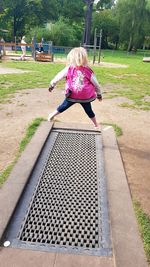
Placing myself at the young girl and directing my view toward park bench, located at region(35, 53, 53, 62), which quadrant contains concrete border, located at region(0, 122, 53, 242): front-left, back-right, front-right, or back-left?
back-left

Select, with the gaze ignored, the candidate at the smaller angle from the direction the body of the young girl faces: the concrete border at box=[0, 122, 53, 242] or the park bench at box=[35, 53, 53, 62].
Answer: the park bench

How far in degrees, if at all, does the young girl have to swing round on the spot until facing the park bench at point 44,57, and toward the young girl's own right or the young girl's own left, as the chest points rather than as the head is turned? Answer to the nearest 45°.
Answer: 0° — they already face it

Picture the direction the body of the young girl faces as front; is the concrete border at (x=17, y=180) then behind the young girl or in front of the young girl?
behind

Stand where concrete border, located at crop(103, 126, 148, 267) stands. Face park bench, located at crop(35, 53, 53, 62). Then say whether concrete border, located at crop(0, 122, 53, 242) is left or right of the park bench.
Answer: left

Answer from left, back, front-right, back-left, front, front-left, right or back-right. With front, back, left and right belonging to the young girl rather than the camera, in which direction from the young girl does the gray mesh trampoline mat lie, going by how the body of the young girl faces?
back

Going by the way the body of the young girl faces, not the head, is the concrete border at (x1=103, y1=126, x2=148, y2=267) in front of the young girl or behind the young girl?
behind

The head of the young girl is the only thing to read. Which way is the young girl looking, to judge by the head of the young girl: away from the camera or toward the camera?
away from the camera

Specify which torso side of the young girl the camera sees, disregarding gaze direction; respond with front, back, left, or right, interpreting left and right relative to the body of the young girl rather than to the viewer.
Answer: back

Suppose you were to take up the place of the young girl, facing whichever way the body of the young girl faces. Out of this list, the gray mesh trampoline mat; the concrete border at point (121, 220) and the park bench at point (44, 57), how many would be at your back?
2
